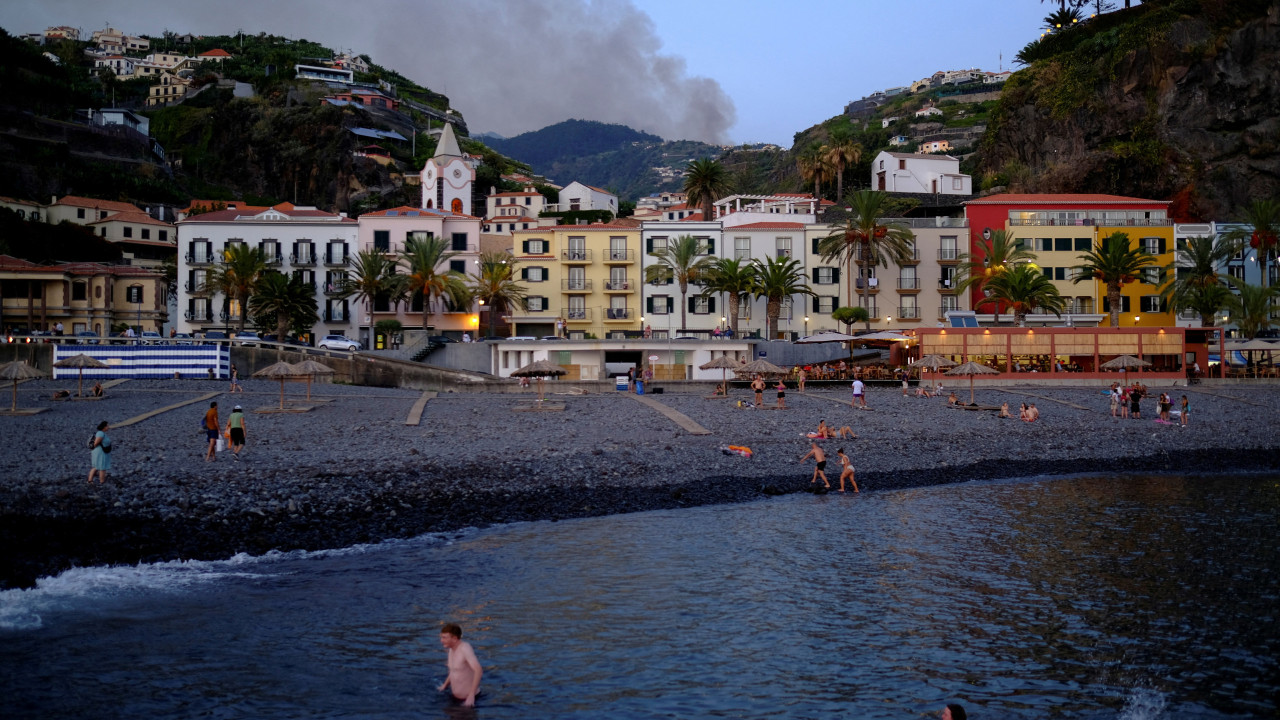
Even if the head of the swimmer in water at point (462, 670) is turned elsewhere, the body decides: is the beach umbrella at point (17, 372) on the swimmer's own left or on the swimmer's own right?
on the swimmer's own right

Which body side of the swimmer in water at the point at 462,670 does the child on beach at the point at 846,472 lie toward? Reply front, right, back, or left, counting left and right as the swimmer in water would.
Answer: back

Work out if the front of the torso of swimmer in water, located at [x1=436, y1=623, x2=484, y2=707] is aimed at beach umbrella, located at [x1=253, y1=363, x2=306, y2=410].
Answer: no

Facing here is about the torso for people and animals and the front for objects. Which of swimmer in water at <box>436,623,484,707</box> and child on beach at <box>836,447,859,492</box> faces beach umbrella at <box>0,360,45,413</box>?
the child on beach

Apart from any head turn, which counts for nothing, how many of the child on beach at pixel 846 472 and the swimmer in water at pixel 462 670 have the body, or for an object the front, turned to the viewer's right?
0

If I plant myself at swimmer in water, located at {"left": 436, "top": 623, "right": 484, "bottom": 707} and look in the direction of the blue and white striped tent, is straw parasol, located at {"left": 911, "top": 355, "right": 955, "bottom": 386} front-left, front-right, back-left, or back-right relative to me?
front-right

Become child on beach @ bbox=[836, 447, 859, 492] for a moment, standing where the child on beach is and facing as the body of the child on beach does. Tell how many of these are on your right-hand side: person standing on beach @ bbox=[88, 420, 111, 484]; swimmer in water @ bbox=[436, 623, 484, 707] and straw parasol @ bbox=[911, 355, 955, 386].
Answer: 1

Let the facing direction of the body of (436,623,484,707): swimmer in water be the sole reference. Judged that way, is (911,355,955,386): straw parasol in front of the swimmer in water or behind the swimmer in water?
behind

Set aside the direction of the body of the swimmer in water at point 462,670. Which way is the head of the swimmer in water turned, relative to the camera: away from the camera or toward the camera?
toward the camera
